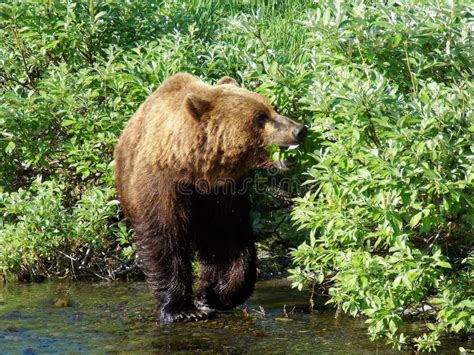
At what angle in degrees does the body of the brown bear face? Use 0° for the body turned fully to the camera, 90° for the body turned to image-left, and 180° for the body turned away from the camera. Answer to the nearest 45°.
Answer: approximately 315°
